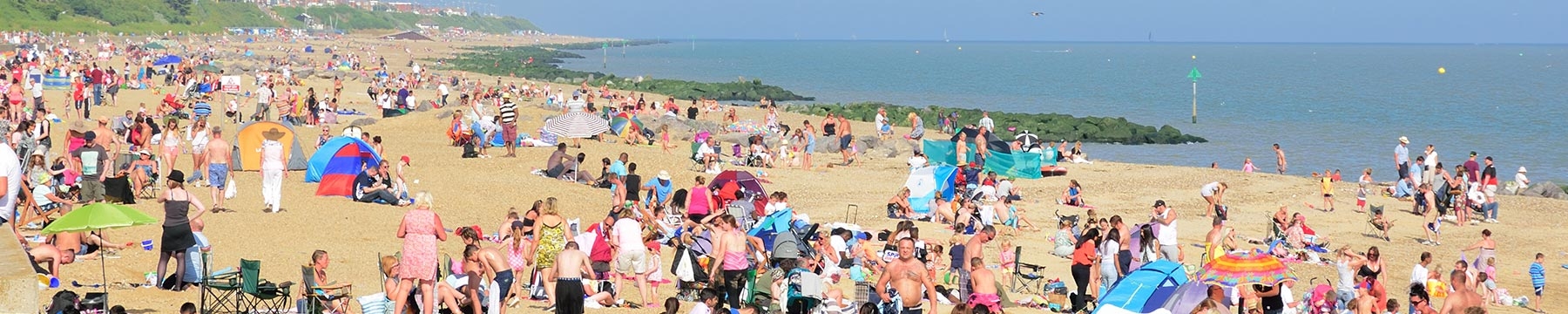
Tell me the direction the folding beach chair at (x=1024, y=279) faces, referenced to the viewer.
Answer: facing to the right of the viewer

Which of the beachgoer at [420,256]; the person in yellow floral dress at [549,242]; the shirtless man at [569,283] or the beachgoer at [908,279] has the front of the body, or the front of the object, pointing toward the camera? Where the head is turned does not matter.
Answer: the beachgoer at [908,279]

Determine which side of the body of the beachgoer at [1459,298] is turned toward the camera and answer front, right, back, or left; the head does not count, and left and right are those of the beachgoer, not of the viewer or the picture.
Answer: back

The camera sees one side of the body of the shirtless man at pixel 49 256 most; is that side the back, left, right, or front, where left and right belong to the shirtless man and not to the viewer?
right

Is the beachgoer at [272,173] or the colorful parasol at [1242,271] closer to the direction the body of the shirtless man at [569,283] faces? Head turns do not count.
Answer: the beachgoer

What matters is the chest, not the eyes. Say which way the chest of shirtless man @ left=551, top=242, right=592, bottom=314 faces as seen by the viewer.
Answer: away from the camera

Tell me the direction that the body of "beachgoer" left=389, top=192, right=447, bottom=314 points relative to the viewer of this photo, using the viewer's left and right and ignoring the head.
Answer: facing away from the viewer

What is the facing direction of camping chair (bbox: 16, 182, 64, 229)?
to the viewer's right
